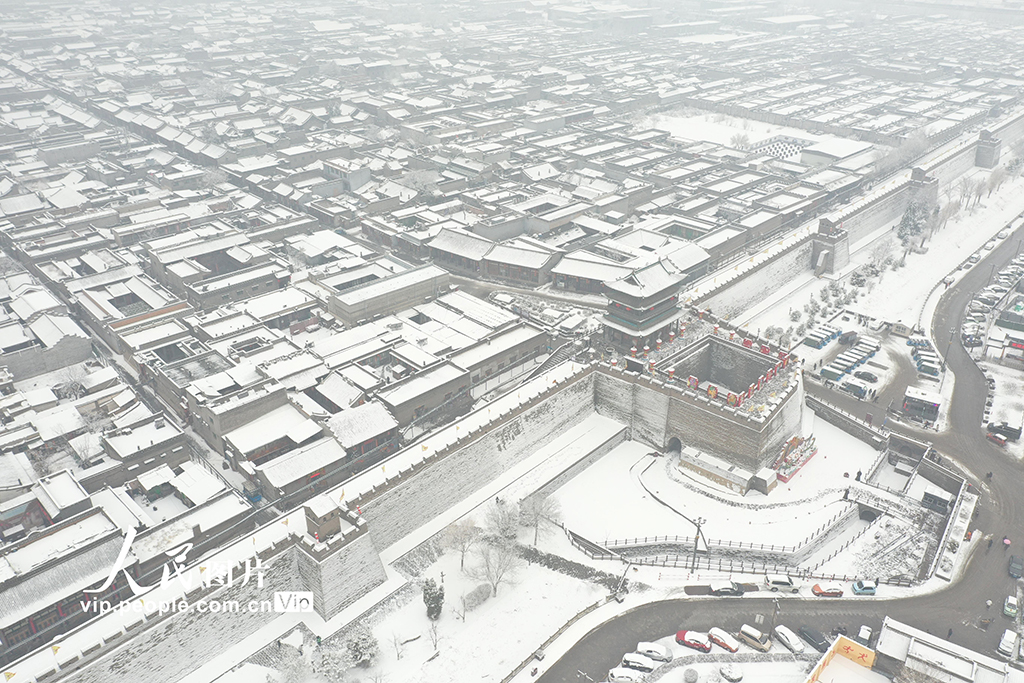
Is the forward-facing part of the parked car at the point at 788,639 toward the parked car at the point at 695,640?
no

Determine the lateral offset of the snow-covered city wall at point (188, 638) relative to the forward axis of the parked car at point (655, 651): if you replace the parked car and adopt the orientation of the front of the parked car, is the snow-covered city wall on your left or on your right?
on your right

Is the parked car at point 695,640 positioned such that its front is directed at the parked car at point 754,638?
no

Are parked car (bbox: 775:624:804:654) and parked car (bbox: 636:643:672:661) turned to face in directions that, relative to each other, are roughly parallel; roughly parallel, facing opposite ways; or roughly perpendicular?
roughly parallel

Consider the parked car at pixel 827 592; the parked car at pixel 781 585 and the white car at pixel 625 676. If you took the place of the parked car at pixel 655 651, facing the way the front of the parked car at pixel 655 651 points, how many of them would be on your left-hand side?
2

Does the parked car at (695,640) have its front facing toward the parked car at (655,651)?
no

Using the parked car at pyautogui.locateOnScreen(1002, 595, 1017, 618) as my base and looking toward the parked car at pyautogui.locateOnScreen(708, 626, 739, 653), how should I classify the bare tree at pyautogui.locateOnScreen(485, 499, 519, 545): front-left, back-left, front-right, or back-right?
front-right
